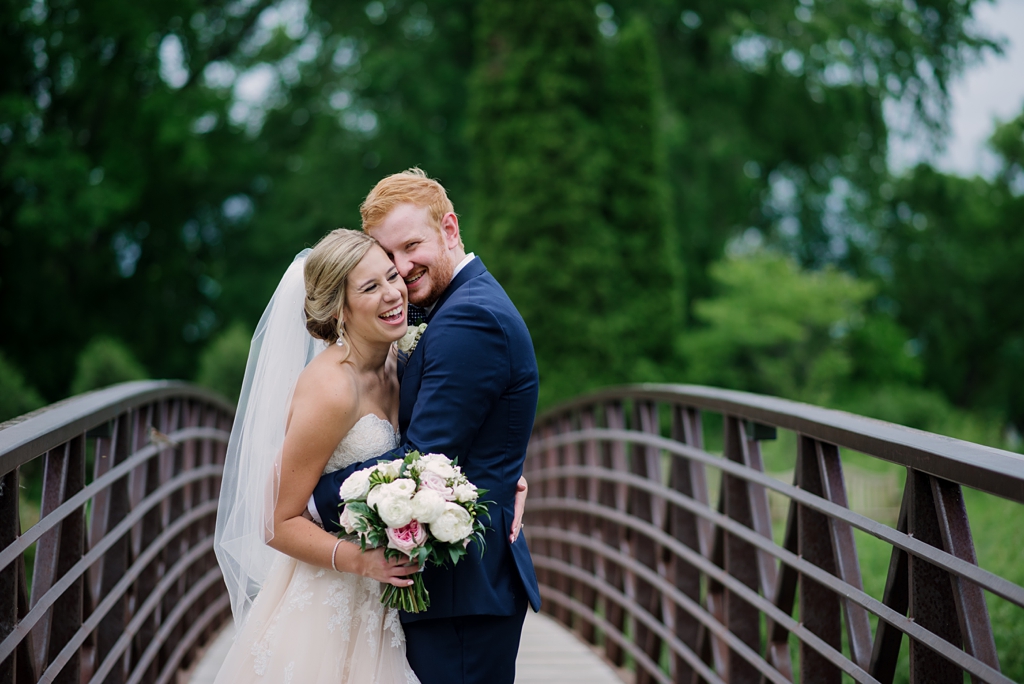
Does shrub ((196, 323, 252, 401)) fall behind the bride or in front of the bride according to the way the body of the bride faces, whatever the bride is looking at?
behind

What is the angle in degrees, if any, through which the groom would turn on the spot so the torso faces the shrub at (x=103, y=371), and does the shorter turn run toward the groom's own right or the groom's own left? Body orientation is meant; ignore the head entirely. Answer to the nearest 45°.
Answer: approximately 45° to the groom's own right

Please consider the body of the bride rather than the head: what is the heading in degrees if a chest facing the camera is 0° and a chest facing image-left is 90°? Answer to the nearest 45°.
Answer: approximately 315°

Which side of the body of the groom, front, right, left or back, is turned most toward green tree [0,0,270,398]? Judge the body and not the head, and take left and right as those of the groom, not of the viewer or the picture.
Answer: right

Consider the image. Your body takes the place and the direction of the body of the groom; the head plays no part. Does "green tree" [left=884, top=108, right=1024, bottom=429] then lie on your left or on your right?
on your right

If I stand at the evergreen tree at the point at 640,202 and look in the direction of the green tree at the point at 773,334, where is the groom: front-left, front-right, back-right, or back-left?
back-right

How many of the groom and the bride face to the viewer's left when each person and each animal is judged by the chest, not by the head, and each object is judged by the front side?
1

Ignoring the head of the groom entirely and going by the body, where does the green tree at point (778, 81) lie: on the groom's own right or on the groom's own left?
on the groom's own right

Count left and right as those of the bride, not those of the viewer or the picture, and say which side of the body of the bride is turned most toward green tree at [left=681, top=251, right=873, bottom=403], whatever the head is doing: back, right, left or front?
left

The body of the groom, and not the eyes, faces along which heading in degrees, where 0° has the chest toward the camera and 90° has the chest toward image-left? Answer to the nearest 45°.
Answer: approximately 90°

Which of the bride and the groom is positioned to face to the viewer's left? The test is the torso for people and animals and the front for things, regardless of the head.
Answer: the groom
